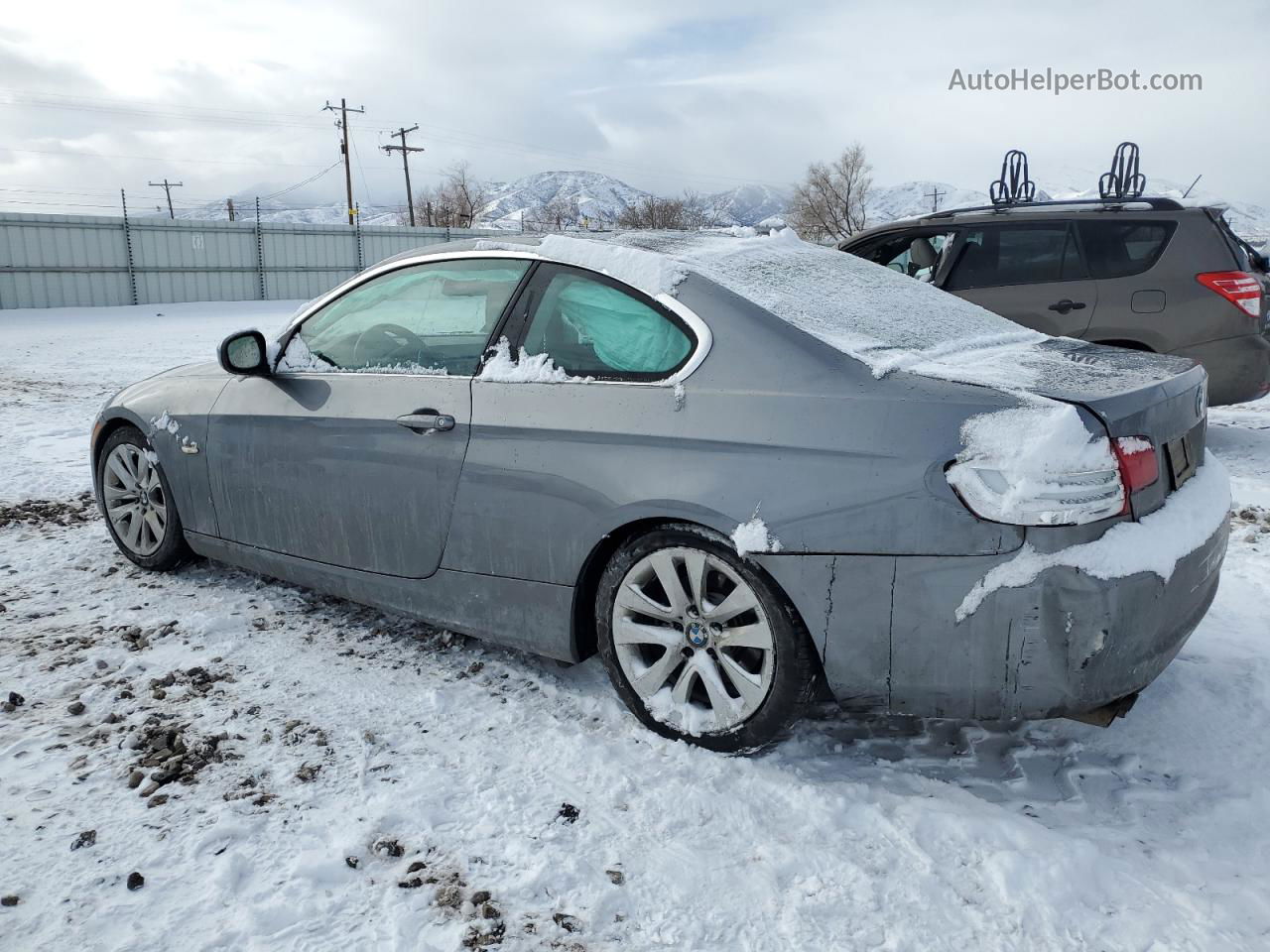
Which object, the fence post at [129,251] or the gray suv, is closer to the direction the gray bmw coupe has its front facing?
the fence post

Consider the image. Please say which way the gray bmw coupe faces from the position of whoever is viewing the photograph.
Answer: facing away from the viewer and to the left of the viewer

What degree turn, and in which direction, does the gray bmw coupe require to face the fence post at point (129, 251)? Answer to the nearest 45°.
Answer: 0° — it already faces it

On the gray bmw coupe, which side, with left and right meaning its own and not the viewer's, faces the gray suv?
right
